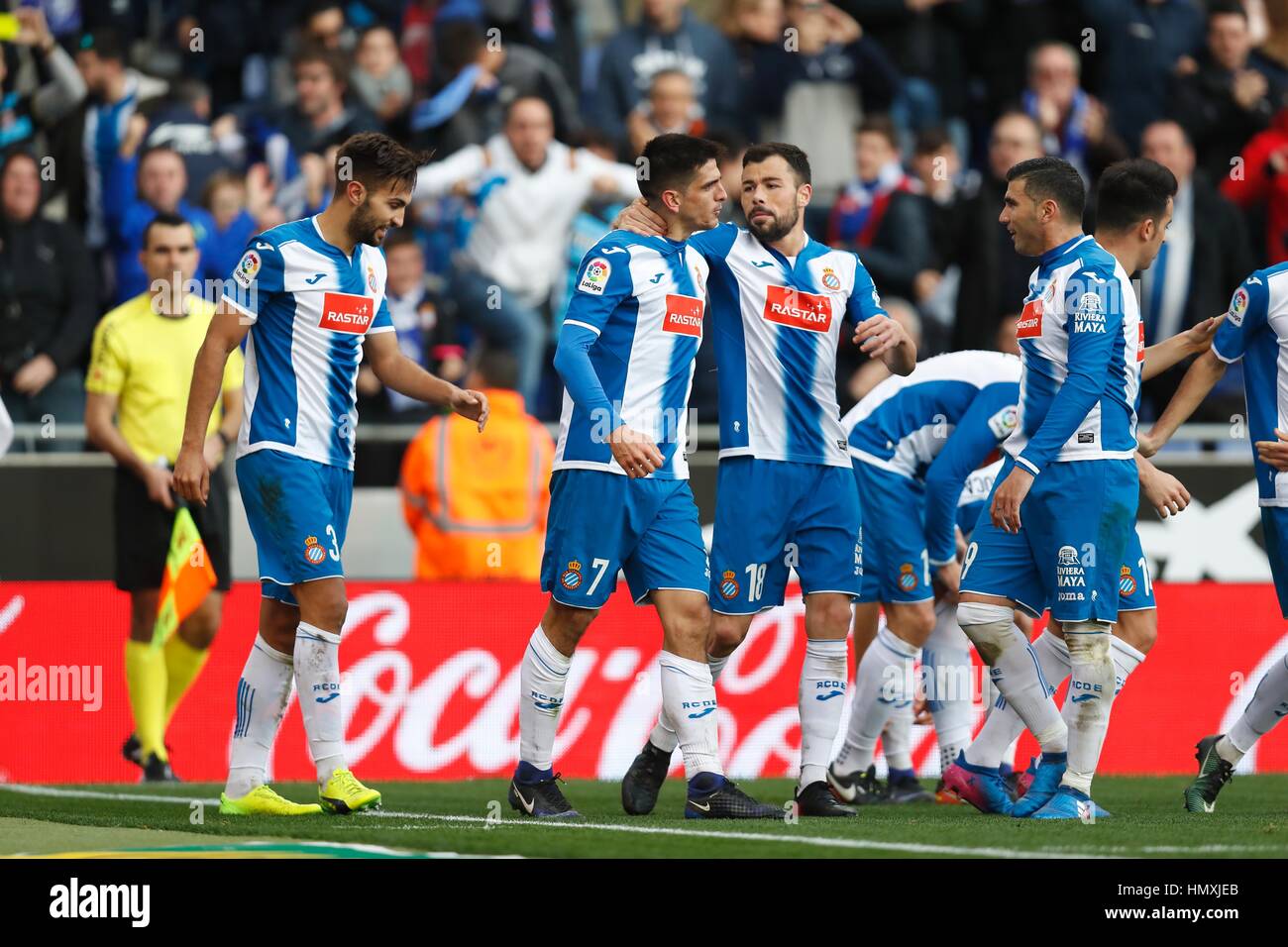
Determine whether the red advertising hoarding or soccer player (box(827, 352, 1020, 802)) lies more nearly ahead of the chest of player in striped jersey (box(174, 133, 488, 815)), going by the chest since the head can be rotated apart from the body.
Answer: the soccer player

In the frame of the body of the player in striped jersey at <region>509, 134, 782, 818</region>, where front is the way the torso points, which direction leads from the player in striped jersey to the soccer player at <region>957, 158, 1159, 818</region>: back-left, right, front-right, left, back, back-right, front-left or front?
front-left

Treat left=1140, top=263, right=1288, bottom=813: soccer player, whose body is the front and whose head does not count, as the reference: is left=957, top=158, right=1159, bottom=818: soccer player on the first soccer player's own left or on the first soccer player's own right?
on the first soccer player's own right

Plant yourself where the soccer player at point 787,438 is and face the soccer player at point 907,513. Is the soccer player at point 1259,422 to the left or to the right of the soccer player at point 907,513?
right

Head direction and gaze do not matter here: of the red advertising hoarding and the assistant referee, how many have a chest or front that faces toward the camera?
2

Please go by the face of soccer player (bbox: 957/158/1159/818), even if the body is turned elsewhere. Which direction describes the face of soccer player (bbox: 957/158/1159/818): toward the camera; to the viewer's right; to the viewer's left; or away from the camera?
to the viewer's left

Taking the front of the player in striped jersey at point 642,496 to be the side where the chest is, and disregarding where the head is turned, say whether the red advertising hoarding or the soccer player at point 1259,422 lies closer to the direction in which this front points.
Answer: the soccer player

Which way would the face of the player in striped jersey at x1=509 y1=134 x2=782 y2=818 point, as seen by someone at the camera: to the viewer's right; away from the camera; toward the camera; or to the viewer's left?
to the viewer's right

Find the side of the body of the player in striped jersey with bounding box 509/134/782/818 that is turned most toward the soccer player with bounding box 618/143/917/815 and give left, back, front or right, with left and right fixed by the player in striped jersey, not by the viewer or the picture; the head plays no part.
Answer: left

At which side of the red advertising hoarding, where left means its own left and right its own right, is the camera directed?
front

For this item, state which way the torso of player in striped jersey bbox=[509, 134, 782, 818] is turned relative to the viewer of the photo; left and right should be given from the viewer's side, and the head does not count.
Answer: facing the viewer and to the right of the viewer

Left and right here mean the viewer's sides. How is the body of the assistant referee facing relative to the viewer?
facing the viewer
